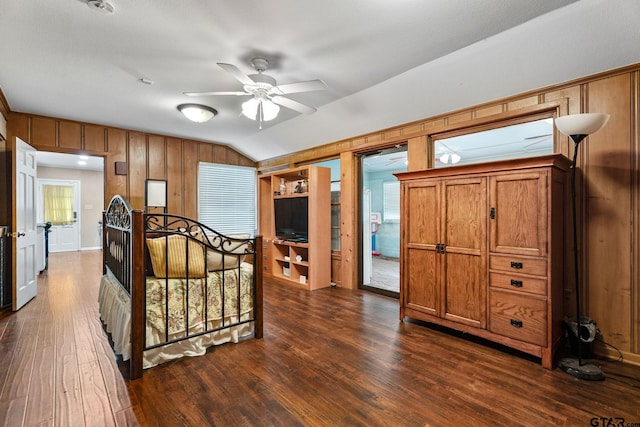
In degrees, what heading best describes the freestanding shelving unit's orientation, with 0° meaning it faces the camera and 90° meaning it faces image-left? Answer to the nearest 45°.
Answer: approximately 45°

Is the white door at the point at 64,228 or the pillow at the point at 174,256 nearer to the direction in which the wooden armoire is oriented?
the pillow

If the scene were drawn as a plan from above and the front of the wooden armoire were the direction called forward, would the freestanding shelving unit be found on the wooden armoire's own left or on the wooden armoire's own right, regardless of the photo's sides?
on the wooden armoire's own right

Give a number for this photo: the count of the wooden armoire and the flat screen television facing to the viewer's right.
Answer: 0

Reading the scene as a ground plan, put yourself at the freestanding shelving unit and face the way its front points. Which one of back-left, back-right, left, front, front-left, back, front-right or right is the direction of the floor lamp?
left

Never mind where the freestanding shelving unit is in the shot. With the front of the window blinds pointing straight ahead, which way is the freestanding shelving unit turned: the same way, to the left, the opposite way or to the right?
to the right

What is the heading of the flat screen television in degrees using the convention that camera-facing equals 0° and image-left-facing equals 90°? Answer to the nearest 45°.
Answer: approximately 45°

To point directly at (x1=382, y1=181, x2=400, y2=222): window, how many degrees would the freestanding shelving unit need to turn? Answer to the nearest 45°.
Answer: approximately 135° to its left

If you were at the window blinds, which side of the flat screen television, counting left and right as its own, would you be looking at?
right

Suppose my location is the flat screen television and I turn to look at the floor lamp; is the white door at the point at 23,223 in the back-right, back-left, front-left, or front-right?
back-right

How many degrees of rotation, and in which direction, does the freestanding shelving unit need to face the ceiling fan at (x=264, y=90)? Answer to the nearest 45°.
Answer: approximately 45° to its left

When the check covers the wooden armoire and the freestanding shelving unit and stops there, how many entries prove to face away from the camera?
0

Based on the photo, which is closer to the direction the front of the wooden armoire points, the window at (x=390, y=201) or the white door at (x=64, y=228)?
the white door
